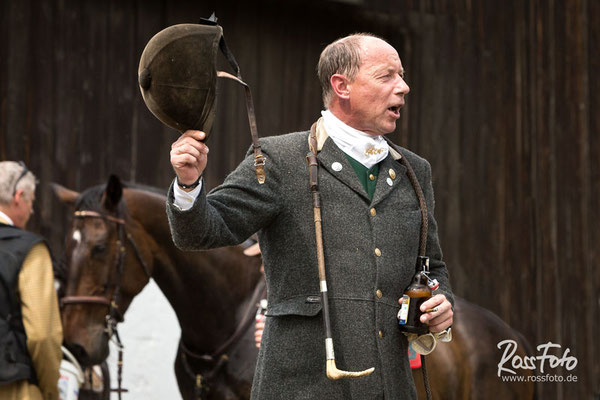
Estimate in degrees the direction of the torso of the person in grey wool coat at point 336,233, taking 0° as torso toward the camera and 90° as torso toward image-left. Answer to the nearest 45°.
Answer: approximately 315°

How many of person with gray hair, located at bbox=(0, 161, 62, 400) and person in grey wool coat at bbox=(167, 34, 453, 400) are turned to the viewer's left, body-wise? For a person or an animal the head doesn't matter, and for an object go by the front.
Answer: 0

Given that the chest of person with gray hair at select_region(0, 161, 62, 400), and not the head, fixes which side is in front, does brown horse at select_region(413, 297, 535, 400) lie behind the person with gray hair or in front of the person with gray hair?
in front

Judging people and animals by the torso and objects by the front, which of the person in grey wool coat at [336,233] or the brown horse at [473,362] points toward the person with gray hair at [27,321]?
the brown horse

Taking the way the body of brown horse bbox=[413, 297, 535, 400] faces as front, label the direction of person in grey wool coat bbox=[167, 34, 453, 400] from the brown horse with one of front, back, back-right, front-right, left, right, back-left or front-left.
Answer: front-left

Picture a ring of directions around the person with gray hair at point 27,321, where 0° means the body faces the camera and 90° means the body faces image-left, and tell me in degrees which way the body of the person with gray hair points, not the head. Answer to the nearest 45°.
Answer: approximately 225°

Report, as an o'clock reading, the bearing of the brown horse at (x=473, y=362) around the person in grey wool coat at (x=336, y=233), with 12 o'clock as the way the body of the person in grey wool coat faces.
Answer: The brown horse is roughly at 8 o'clock from the person in grey wool coat.

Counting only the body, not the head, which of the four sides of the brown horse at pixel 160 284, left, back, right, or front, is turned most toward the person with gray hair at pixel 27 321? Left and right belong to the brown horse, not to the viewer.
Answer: front

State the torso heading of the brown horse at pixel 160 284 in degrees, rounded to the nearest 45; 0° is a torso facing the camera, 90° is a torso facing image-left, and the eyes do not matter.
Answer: approximately 45°

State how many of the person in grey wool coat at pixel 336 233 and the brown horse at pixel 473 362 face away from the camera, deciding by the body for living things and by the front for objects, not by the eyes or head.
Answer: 0

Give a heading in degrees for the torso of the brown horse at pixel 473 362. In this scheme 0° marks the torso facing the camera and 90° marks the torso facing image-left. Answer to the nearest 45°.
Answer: approximately 45°
